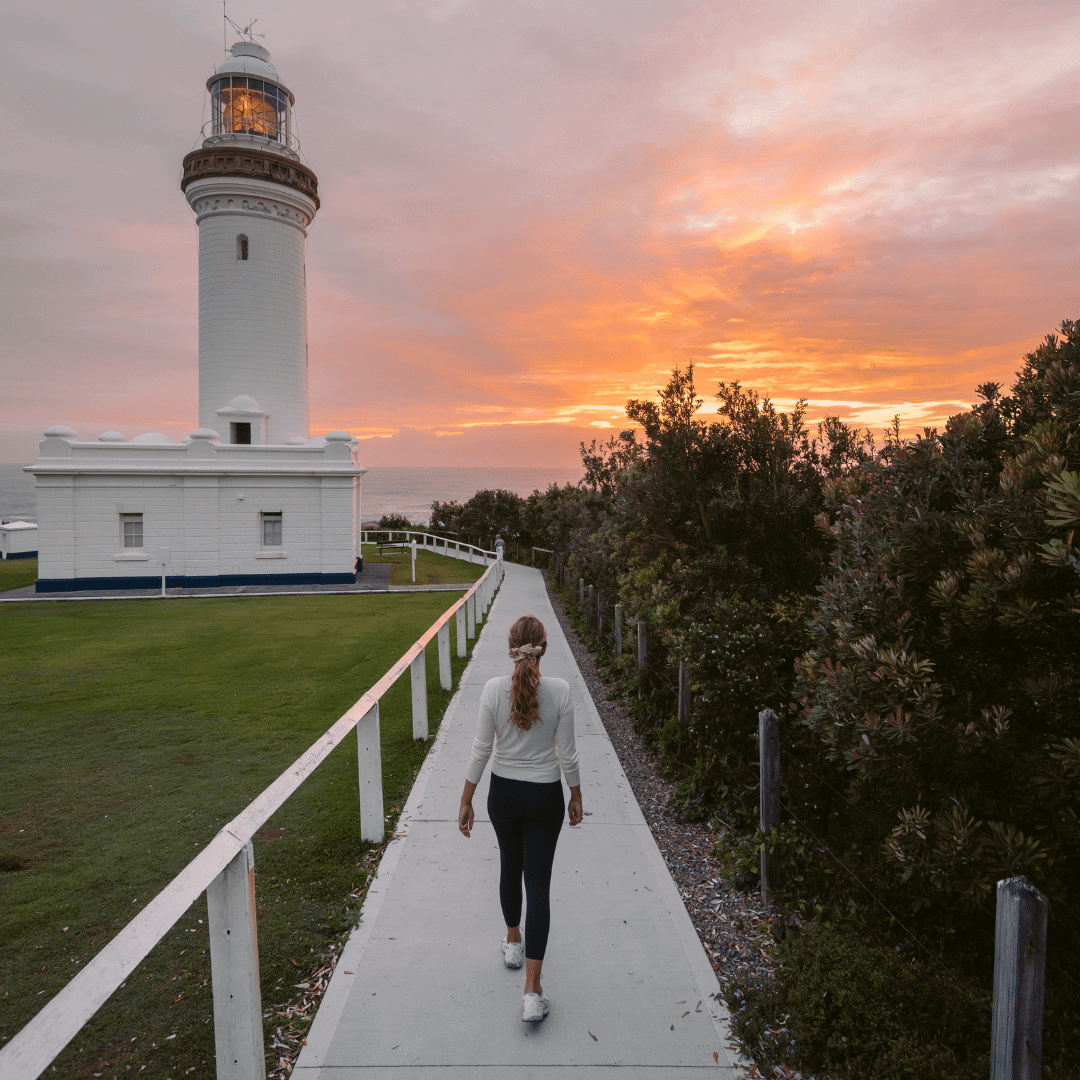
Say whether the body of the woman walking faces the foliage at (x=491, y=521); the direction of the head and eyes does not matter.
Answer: yes

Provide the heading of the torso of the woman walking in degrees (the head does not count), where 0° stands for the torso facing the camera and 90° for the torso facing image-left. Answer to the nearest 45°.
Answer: approximately 180°

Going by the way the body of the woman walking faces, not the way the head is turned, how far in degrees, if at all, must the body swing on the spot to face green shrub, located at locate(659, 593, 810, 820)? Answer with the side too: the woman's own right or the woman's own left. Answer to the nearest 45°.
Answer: approximately 45° to the woman's own right

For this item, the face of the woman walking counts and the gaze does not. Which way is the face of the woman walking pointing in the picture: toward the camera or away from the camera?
away from the camera

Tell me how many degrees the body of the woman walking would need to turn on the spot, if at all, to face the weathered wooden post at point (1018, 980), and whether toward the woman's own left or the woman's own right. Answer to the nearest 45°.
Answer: approximately 135° to the woman's own right

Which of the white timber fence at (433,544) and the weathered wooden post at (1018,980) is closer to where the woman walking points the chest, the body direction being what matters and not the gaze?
the white timber fence

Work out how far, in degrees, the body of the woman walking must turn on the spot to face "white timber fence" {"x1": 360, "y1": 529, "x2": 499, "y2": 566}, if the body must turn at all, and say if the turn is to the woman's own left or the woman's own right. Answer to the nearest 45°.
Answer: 0° — they already face it
